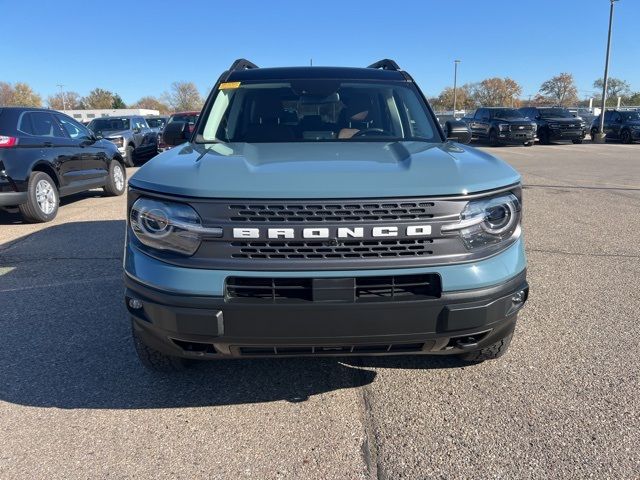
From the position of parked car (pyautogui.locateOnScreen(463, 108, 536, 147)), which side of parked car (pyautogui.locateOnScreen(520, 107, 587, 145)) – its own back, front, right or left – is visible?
right

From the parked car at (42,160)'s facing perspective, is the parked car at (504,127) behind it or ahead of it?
ahead

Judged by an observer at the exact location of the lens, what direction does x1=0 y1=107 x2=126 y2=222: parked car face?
facing away from the viewer and to the right of the viewer

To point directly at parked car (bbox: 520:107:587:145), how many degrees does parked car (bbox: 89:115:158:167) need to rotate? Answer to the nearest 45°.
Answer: approximately 135° to its left

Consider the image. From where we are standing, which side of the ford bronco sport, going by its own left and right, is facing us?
front

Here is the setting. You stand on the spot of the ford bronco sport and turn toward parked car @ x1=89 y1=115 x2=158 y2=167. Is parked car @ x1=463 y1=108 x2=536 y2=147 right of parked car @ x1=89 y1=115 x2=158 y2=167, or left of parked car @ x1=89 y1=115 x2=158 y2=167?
right

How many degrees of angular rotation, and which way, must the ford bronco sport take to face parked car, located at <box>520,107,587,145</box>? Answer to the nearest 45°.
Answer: approximately 135° to its left

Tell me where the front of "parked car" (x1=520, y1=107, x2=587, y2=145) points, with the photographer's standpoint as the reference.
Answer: facing the viewer and to the right of the viewer

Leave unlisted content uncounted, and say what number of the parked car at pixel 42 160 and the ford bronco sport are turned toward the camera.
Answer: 1

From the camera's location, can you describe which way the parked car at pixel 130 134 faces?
facing the viewer and to the left of the viewer

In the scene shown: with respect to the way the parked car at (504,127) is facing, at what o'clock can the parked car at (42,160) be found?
the parked car at (42,160) is roughly at 2 o'clock from the parked car at (504,127).

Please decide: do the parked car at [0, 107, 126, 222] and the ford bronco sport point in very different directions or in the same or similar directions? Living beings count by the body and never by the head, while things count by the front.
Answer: very different directions

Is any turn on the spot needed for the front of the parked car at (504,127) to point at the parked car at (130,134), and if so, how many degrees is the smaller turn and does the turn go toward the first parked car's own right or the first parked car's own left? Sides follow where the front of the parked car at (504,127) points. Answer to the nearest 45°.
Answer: approximately 90° to the first parked car's own right

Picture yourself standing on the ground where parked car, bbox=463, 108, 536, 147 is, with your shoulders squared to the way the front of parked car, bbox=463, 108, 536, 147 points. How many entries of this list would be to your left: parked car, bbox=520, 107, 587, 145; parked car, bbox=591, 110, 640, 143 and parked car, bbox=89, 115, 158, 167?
2

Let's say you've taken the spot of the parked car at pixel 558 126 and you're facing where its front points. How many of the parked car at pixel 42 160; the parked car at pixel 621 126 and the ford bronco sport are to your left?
1

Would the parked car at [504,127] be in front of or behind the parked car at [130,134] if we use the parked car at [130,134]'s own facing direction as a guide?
behind

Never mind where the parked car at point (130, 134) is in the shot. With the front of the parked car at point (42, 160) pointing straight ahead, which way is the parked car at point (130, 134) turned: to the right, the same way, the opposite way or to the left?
the opposite way
